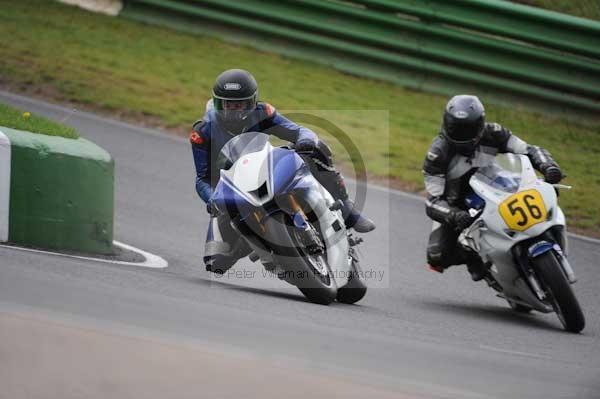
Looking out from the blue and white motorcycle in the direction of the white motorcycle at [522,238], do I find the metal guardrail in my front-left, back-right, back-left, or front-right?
front-left

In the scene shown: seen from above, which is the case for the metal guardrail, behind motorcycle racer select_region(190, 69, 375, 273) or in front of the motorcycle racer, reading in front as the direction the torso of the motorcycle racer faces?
behind

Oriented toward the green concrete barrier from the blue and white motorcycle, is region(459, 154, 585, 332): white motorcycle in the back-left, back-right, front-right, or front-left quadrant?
back-right

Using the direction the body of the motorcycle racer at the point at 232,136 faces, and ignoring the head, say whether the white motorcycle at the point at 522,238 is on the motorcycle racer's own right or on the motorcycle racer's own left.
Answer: on the motorcycle racer's own left

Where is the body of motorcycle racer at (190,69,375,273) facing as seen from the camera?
toward the camera

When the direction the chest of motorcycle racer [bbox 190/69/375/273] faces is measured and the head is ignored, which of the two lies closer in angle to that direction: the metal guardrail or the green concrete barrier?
the green concrete barrier

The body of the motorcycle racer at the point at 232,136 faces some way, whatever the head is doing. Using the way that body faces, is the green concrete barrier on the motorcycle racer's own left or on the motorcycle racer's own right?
on the motorcycle racer's own right

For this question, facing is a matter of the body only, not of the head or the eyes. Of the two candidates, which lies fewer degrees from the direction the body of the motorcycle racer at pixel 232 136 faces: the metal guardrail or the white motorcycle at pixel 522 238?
the white motorcycle
